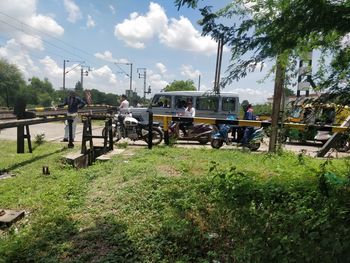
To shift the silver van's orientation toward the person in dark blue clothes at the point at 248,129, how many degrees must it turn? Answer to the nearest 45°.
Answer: approximately 135° to its left

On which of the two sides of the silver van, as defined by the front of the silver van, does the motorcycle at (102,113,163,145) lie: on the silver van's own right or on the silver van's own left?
on the silver van's own left

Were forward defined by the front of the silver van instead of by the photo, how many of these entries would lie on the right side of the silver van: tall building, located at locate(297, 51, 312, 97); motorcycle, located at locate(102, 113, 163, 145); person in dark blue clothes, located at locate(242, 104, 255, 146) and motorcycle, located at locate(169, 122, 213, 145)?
1

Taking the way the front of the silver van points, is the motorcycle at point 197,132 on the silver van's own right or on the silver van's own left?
on the silver van's own left

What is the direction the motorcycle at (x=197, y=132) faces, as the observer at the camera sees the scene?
facing to the left of the viewer

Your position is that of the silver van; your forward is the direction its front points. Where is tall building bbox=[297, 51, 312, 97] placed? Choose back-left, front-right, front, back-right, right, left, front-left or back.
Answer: back-right

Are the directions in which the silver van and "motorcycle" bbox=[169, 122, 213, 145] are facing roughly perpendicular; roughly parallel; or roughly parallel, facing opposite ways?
roughly parallel

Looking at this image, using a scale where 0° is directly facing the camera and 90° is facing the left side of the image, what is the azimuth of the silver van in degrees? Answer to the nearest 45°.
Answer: approximately 90°
